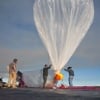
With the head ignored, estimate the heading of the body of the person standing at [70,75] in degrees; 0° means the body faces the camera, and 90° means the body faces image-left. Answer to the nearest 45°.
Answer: approximately 90°
